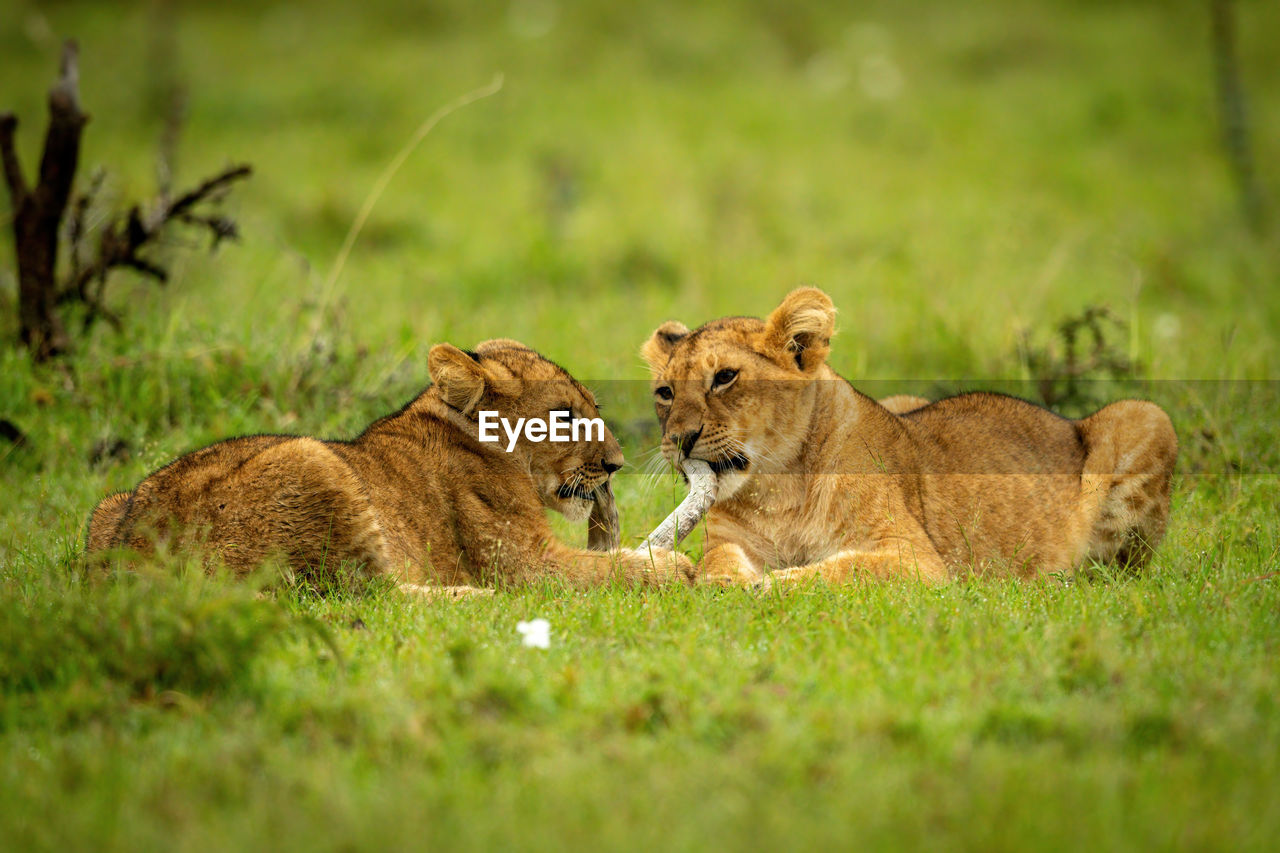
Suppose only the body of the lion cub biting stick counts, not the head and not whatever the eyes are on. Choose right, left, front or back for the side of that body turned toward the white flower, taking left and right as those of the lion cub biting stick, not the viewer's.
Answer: front

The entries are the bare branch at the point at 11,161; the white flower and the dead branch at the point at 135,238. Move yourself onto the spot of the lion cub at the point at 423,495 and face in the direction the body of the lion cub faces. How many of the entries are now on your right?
1

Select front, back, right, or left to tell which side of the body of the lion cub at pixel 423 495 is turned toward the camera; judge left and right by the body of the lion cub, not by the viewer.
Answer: right

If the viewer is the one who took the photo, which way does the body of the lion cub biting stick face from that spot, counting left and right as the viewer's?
facing the viewer and to the left of the viewer

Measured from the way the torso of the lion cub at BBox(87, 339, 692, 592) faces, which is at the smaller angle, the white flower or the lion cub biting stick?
the lion cub biting stick

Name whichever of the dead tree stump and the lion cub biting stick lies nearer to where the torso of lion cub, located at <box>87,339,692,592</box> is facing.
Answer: the lion cub biting stick

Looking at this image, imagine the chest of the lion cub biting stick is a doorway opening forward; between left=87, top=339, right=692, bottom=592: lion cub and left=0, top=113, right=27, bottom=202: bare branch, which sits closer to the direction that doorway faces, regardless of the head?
the lion cub

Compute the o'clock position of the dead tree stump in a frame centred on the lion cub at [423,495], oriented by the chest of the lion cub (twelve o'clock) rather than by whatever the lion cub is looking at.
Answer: The dead tree stump is roughly at 8 o'clock from the lion cub.

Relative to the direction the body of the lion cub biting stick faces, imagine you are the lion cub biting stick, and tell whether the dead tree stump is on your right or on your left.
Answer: on your right

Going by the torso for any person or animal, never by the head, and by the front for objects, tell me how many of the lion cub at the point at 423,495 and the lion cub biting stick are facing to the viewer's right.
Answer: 1

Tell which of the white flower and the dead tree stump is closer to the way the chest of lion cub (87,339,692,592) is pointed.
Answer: the white flower

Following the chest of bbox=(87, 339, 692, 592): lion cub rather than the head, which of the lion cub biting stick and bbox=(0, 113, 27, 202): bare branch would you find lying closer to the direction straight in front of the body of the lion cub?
the lion cub biting stick

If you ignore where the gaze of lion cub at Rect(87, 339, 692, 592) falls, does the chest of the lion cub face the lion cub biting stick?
yes
